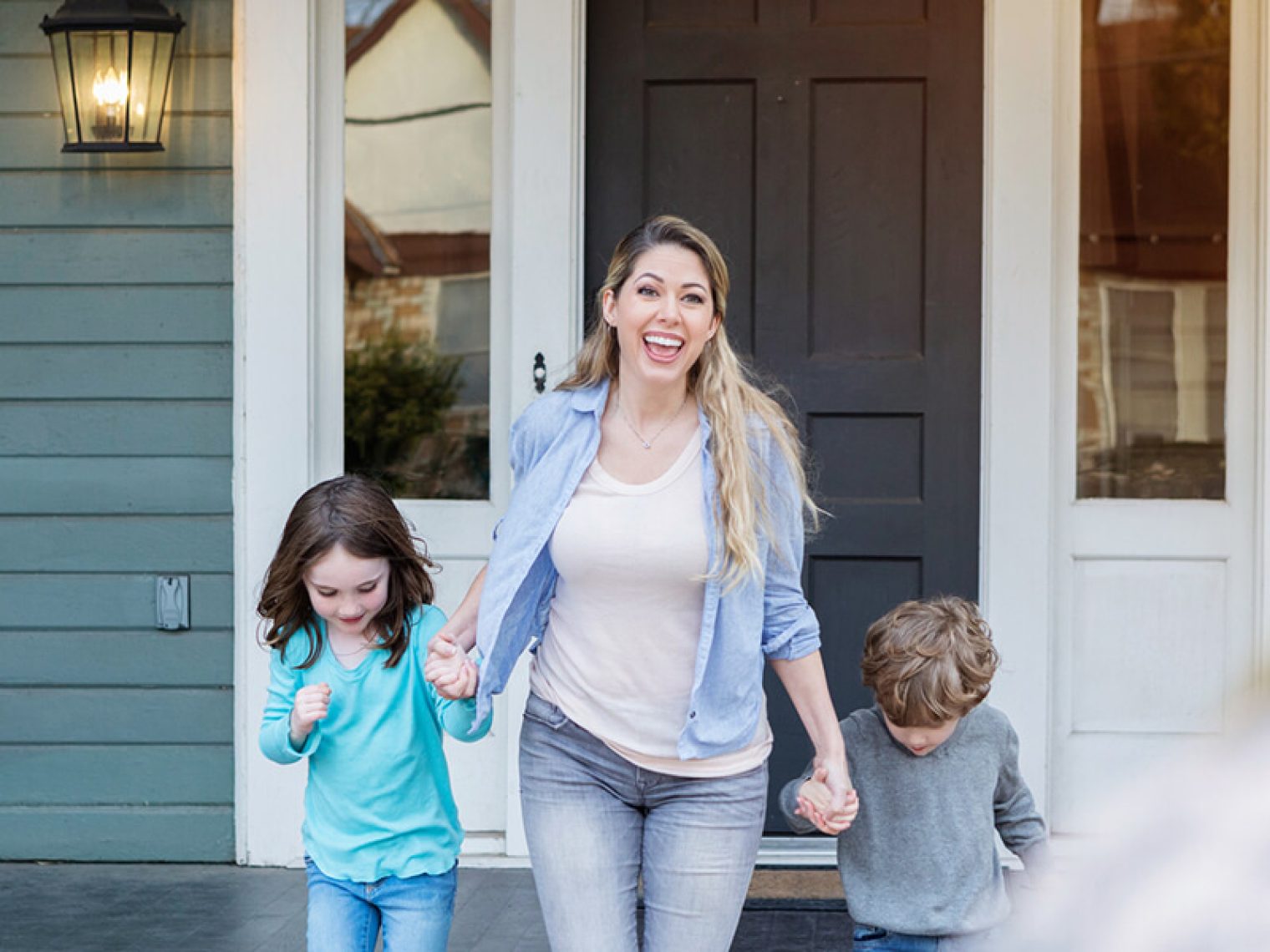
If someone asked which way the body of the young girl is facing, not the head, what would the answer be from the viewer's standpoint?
toward the camera

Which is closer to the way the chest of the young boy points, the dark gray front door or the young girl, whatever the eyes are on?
the young girl

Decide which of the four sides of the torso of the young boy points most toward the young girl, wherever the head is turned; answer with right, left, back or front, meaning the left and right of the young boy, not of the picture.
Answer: right

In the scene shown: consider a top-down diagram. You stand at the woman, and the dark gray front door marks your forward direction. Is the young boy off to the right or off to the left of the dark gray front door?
right

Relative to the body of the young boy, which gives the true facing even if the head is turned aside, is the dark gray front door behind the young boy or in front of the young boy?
behind
